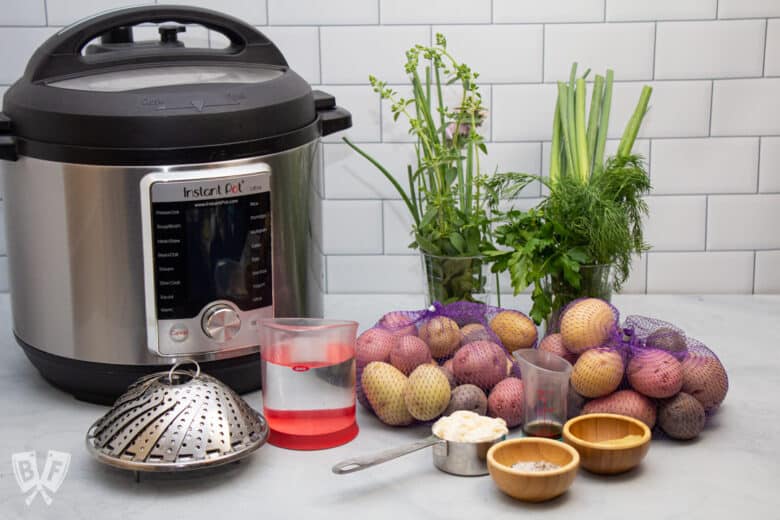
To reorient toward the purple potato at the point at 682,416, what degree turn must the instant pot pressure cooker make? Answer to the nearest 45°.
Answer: approximately 45° to its left

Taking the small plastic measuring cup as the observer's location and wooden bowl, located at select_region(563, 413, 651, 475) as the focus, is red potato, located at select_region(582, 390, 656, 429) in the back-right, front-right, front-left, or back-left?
front-left

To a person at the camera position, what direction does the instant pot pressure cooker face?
facing the viewer and to the right of the viewer

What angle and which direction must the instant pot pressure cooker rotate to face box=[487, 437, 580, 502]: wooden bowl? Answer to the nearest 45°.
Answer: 0° — it already faces it

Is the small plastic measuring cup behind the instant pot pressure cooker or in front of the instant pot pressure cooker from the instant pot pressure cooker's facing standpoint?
in front

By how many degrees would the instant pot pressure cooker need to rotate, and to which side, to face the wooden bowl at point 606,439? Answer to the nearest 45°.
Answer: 0° — it already faces it

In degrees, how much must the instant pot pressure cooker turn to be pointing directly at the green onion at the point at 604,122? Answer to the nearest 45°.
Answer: approximately 45° to its left

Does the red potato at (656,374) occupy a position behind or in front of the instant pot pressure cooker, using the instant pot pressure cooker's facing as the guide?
in front
